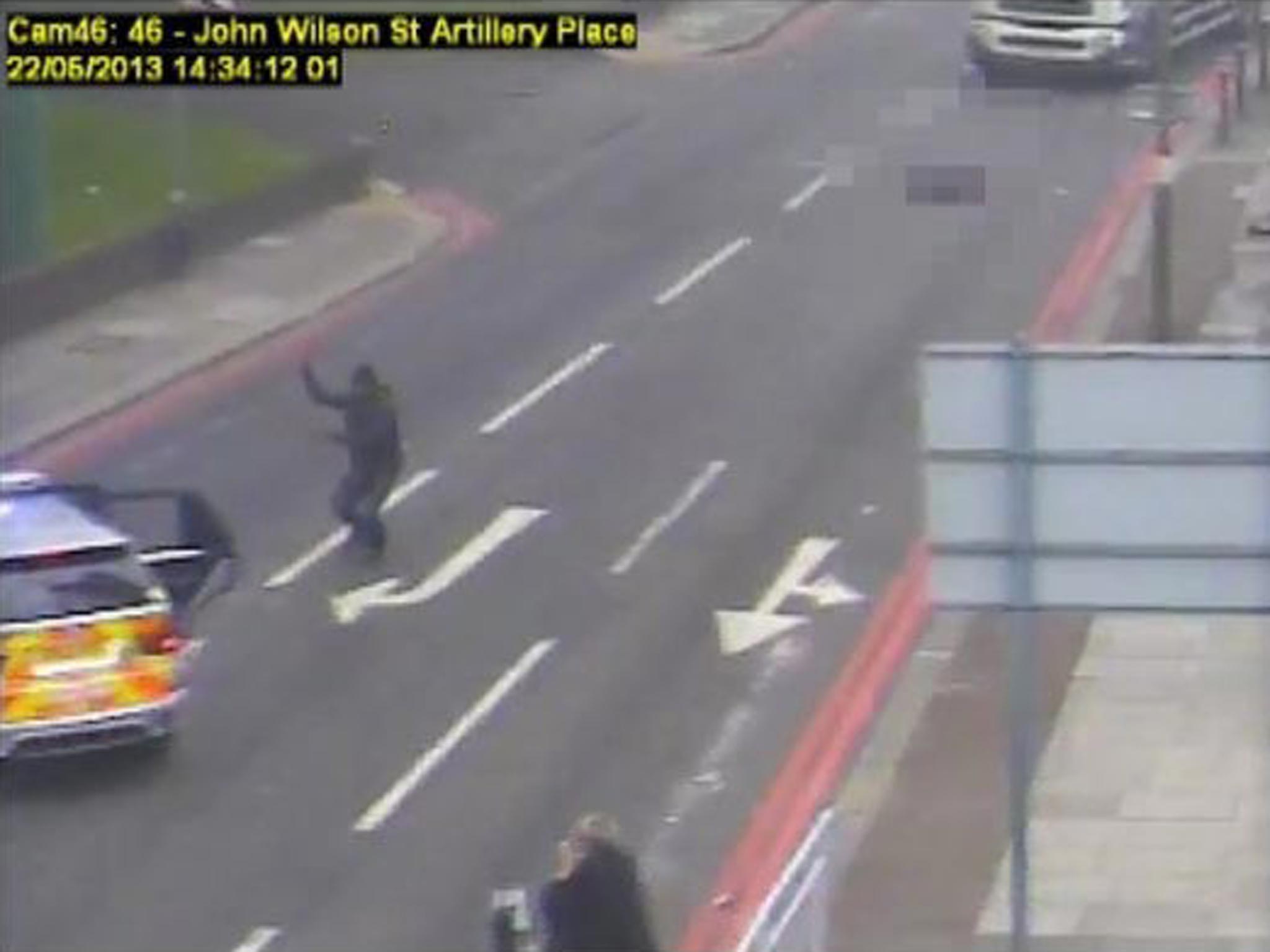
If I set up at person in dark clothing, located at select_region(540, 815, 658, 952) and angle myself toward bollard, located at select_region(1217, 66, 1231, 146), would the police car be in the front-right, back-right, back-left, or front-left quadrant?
front-left

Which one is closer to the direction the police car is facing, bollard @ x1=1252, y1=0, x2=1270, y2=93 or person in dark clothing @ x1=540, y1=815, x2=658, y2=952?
the bollard

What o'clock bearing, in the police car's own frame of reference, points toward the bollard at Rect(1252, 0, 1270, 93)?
The bollard is roughly at 1 o'clock from the police car.

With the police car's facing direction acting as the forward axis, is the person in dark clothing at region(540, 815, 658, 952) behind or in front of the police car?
behind

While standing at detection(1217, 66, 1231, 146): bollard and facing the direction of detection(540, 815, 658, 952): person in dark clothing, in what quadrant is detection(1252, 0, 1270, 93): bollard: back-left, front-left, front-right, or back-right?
back-left

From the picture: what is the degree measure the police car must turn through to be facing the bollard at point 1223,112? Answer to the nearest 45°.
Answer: approximately 45° to its right

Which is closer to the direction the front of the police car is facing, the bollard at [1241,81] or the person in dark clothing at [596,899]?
the bollard

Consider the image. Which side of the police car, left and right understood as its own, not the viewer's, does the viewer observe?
back

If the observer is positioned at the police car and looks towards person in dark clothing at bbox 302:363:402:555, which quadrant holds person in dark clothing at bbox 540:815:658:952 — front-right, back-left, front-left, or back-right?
back-right

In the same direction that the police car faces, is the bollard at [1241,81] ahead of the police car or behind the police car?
ahead
